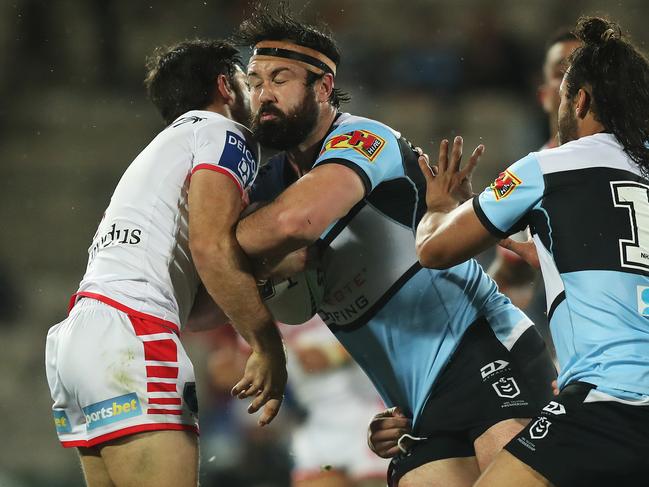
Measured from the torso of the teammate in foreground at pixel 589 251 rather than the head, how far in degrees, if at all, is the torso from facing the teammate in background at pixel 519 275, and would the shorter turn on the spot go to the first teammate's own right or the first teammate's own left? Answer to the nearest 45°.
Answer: approximately 45° to the first teammate's own right

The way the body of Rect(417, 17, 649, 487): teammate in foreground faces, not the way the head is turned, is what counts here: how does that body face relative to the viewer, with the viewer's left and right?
facing away from the viewer and to the left of the viewer

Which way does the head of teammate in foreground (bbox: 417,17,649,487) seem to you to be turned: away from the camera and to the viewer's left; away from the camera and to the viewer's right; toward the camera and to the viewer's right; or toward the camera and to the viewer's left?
away from the camera and to the viewer's left
